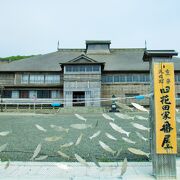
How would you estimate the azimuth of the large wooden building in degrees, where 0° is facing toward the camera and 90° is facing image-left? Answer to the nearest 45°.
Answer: approximately 0°
